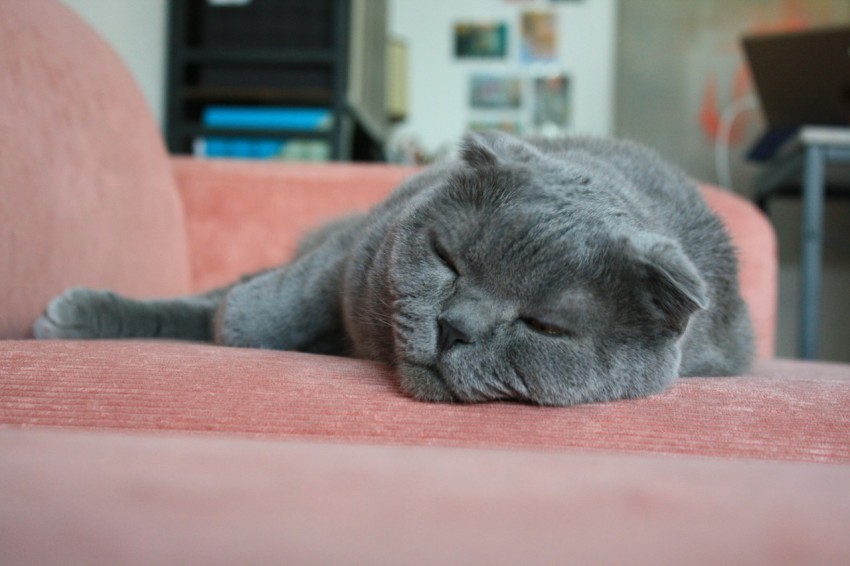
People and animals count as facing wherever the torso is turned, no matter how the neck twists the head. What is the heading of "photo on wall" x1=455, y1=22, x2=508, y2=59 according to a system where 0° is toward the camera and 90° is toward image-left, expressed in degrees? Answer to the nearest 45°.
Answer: approximately 0°

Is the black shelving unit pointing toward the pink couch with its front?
yes

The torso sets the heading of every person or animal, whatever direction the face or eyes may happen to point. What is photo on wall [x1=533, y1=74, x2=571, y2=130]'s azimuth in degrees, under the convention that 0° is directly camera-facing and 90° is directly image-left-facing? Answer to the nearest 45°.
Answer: approximately 0°

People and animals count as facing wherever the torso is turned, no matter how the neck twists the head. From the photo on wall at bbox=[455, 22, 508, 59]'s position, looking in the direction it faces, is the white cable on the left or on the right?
on its left
